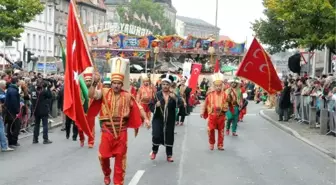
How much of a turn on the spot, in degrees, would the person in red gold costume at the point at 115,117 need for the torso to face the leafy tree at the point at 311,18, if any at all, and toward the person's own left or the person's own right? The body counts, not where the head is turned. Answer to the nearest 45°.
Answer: approximately 135° to the person's own left

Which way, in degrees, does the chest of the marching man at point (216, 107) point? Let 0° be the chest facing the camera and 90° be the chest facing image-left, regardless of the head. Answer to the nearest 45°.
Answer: approximately 0°

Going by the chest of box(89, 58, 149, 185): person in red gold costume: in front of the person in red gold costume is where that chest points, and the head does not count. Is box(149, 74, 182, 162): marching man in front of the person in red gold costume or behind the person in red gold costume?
behind

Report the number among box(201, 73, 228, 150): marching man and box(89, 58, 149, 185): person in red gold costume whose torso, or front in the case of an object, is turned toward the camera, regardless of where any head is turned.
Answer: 2

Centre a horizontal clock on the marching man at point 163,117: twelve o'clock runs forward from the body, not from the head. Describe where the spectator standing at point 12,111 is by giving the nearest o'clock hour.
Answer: The spectator standing is roughly at 4 o'clock from the marching man.

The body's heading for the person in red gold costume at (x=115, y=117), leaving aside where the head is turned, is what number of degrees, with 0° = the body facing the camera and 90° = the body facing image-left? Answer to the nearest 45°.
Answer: approximately 0°

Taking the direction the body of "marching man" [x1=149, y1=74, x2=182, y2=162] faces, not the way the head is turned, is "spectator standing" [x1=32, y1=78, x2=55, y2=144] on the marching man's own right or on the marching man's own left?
on the marching man's own right
